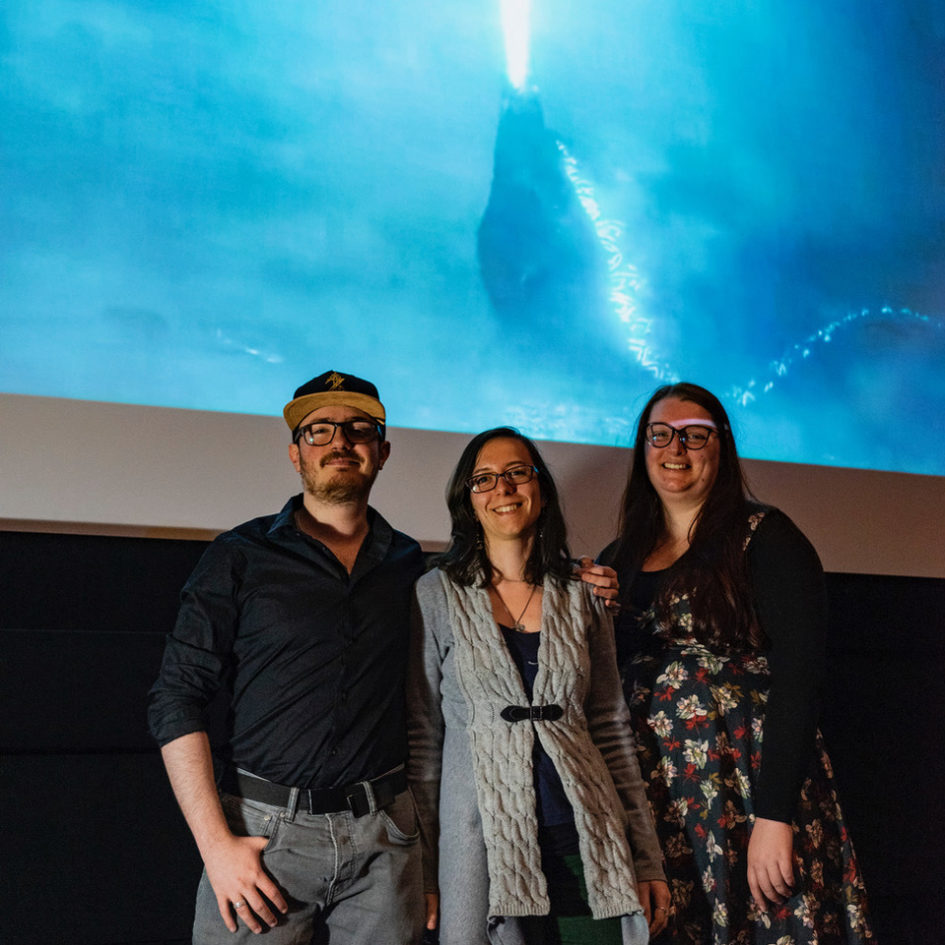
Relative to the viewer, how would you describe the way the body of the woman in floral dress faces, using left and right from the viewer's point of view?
facing the viewer and to the left of the viewer

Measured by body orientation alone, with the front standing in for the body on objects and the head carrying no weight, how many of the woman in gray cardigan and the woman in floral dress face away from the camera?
0

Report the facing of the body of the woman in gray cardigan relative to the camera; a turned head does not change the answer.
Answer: toward the camera

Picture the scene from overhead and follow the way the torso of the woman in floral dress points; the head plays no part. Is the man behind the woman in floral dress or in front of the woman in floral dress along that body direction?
in front

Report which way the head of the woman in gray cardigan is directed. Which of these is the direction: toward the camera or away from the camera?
toward the camera

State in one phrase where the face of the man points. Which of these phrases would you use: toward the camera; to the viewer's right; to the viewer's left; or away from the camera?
toward the camera

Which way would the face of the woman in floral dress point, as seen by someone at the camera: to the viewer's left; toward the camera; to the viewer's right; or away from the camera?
toward the camera
